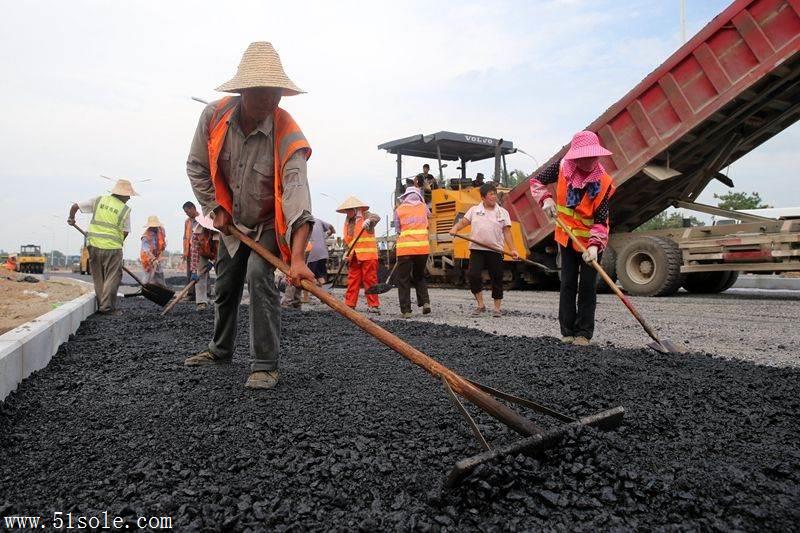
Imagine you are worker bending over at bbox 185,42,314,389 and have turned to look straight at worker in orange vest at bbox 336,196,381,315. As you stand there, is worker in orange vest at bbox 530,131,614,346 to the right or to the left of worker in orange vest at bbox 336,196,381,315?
right

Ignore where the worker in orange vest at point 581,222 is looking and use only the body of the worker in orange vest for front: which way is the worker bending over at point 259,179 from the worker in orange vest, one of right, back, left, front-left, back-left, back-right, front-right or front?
front-right

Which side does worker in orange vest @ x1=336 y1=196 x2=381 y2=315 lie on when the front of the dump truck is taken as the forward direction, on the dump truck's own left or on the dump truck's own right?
on the dump truck's own right
